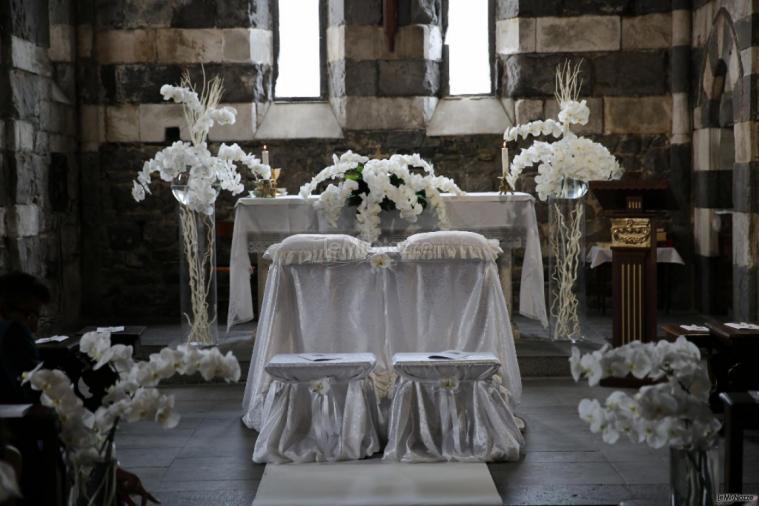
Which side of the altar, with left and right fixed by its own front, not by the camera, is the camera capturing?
front

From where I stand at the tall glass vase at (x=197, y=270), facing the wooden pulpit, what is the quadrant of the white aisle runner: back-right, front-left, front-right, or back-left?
front-right

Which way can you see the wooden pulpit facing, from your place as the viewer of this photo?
facing the viewer

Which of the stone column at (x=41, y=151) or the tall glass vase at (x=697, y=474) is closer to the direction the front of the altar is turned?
the tall glass vase

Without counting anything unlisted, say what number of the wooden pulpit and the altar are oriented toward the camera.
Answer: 2

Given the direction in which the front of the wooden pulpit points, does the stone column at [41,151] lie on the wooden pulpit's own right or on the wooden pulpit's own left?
on the wooden pulpit's own right

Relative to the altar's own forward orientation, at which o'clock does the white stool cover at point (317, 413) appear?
The white stool cover is roughly at 12 o'clock from the altar.
